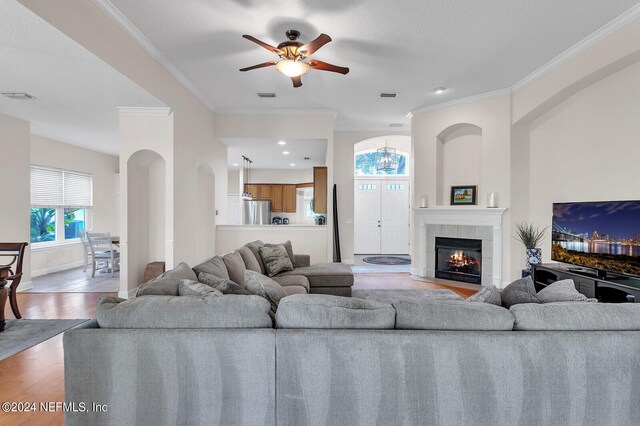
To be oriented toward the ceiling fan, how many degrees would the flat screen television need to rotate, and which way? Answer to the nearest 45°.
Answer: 0° — it already faces it

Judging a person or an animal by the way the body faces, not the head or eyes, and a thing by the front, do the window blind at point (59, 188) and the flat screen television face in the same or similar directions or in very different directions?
very different directions

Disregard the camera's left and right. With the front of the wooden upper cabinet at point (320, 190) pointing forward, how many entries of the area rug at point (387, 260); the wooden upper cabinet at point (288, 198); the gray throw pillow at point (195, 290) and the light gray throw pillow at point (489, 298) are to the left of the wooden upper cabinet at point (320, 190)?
2

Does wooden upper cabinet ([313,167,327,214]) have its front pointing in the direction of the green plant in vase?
no

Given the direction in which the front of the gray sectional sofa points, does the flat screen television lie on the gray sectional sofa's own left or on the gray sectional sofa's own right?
on the gray sectional sofa's own right

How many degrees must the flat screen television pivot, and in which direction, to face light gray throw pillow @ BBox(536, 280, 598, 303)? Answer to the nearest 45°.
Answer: approximately 45° to its left

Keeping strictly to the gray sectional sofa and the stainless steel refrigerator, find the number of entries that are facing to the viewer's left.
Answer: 0

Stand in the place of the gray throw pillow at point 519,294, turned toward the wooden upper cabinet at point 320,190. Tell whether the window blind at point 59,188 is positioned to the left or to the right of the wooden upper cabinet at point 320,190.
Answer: left

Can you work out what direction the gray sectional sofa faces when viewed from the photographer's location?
facing away from the viewer

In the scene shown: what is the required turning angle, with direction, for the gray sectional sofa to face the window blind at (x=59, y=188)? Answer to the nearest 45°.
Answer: approximately 45° to its left

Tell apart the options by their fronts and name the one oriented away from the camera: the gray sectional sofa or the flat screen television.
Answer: the gray sectional sofa

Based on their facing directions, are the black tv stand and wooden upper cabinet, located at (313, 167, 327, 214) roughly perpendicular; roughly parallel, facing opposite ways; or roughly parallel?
roughly parallel

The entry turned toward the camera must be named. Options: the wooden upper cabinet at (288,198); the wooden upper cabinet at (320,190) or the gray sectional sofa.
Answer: the wooden upper cabinet at (288,198)

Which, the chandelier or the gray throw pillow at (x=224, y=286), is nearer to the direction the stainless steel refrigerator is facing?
the gray throw pillow

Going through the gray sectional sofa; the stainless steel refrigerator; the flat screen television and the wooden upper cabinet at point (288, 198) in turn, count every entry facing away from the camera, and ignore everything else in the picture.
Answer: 1

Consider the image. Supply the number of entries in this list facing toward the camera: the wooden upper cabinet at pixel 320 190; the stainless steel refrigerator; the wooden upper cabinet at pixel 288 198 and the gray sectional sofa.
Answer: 2

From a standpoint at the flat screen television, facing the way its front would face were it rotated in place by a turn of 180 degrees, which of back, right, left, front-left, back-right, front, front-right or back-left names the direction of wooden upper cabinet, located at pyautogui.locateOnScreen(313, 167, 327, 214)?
back-left

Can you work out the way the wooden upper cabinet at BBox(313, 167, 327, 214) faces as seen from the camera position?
facing to the left of the viewer

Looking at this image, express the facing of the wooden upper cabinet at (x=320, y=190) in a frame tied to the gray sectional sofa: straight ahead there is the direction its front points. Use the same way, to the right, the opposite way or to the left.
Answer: to the left

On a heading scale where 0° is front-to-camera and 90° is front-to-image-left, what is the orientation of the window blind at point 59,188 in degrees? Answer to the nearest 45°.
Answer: approximately 315°

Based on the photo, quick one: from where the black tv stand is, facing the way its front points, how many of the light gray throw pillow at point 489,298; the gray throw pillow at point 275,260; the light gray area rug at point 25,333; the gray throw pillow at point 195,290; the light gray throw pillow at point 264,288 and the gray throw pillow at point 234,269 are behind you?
0

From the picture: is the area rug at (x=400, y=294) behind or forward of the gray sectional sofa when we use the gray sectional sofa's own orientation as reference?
forward

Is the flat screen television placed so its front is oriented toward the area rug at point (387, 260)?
no
